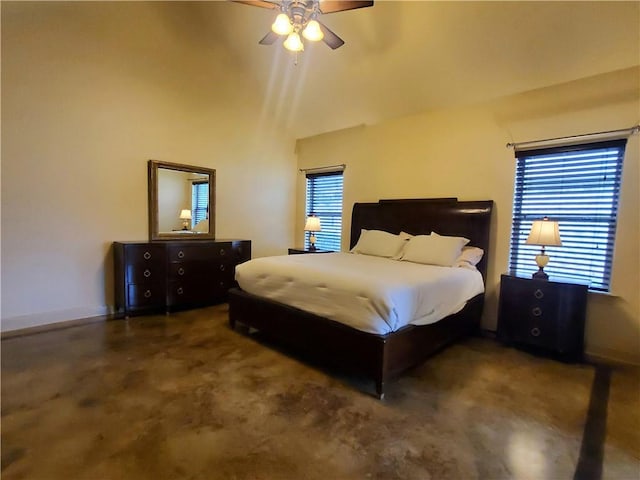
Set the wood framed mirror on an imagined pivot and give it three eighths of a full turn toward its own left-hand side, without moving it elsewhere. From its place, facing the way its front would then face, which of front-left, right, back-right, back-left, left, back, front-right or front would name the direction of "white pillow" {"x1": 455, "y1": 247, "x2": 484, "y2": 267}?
back-right

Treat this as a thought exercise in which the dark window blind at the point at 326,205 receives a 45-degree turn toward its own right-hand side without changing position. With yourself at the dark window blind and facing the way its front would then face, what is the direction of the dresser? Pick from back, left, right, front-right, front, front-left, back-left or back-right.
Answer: front-left

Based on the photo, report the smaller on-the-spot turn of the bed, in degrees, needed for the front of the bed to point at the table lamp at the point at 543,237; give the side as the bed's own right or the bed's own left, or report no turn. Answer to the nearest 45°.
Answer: approximately 135° to the bed's own left

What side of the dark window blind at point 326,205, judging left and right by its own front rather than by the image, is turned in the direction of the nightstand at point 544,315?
left

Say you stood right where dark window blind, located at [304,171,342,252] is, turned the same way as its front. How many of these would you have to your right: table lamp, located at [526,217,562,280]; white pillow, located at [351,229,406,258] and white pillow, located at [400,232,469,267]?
0

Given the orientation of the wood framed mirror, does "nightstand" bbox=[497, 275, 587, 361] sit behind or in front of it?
in front

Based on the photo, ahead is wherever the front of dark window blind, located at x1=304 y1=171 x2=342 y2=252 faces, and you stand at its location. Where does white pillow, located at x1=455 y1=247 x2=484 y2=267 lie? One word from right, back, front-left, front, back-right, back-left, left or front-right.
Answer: left

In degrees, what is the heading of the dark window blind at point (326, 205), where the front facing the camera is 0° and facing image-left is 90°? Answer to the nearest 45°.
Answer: approximately 45°

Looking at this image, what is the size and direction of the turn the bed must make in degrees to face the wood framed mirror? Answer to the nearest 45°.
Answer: approximately 45° to its right

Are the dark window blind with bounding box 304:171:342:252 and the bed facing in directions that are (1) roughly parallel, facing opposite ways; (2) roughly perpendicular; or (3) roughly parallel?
roughly parallel

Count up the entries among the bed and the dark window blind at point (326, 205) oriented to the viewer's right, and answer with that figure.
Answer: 0

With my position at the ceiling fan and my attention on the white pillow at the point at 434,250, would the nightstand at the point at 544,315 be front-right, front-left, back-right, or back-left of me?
front-right

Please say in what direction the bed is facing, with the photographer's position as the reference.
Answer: facing the viewer and to the left of the viewer

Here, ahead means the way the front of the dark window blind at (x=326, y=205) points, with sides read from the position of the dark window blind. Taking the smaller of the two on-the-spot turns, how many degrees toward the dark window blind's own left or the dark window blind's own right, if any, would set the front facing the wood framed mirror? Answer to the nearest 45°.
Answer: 0° — it already faces it

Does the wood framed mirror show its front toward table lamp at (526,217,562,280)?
yes

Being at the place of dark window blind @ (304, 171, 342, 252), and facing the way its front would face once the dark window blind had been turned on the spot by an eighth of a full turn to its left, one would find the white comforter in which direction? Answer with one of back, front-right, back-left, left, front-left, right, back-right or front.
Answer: front

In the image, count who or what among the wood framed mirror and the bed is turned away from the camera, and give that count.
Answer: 0
